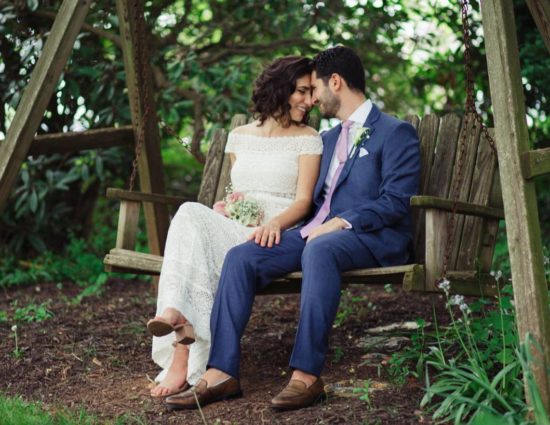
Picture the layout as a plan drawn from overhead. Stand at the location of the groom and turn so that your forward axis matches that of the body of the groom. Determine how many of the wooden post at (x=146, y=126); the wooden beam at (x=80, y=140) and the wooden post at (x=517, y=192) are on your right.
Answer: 2

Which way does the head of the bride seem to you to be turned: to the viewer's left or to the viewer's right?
to the viewer's right

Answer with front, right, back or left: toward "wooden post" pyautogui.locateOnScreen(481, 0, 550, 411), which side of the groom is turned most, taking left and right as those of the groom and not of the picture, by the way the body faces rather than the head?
left

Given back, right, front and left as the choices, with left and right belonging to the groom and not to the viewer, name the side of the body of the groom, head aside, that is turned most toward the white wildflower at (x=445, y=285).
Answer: left

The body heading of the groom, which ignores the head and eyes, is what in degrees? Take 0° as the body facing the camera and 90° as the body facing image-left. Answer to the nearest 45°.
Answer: approximately 45°

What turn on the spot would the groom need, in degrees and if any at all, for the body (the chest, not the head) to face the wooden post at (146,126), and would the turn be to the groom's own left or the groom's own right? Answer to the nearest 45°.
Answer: approximately 90° to the groom's own right

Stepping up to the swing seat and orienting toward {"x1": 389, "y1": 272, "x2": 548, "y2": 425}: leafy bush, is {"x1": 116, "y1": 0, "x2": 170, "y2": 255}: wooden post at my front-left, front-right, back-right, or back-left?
back-right
